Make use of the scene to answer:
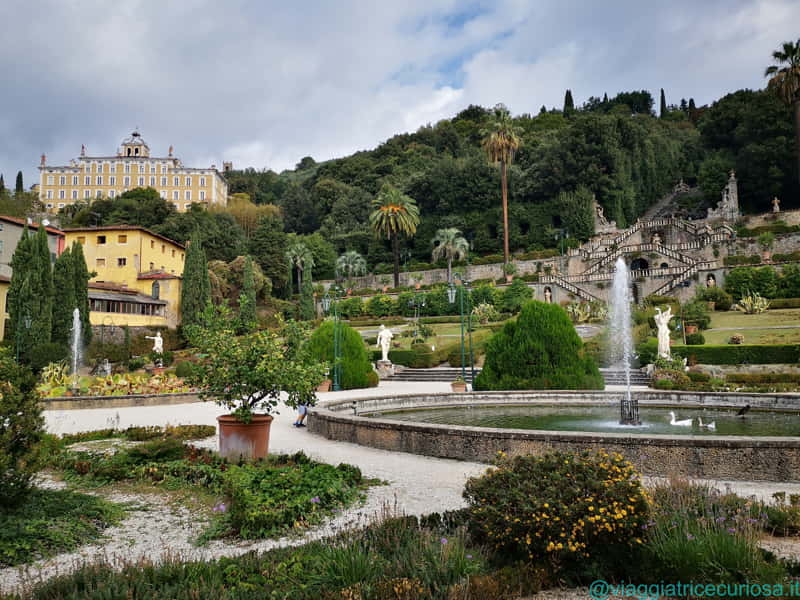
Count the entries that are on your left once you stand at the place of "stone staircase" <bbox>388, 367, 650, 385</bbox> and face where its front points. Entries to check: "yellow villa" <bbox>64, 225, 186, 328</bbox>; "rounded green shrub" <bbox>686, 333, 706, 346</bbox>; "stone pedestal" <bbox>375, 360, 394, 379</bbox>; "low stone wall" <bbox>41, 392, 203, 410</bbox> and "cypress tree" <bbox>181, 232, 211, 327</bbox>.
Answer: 1

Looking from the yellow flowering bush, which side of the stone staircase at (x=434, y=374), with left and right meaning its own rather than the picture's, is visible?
front

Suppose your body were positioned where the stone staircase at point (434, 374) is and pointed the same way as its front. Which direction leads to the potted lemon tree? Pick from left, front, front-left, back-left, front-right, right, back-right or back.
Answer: front

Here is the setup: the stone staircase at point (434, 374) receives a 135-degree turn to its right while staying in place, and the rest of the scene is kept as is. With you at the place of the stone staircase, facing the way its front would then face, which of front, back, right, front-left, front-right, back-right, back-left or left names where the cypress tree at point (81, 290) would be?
front-left

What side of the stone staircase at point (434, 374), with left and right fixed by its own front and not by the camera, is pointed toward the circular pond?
front

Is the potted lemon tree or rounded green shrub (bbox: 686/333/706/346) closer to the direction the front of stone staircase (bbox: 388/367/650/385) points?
the potted lemon tree

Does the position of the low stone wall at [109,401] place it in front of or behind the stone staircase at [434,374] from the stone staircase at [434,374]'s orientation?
in front

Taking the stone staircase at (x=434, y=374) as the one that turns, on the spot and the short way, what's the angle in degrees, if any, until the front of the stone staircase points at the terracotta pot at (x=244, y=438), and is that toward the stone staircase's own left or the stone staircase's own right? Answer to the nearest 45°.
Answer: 0° — it already faces it

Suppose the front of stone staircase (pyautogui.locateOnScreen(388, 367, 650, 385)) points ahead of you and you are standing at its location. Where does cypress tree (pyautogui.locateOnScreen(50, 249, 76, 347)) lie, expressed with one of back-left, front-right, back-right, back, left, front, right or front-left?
right

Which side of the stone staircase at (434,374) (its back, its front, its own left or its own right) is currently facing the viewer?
front

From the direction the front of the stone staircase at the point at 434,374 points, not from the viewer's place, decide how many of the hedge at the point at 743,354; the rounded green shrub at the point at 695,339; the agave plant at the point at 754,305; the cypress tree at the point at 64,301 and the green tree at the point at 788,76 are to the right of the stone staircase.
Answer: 1
